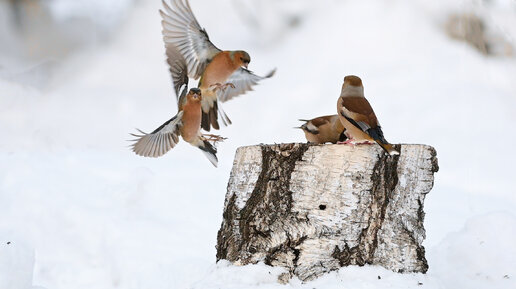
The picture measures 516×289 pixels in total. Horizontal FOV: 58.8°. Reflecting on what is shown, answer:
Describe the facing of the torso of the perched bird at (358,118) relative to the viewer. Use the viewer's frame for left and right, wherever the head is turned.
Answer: facing away from the viewer and to the left of the viewer

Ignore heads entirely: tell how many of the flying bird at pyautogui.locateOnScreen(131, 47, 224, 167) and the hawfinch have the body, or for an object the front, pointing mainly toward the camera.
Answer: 1

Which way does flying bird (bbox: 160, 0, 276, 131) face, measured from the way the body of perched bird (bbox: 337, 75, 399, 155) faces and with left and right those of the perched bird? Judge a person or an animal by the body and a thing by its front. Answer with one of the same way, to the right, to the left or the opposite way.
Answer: the opposite way

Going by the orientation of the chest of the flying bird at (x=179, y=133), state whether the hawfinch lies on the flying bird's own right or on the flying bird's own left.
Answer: on the flying bird's own left

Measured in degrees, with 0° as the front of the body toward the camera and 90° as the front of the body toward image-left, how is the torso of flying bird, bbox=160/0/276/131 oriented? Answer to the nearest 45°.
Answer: approximately 315°
